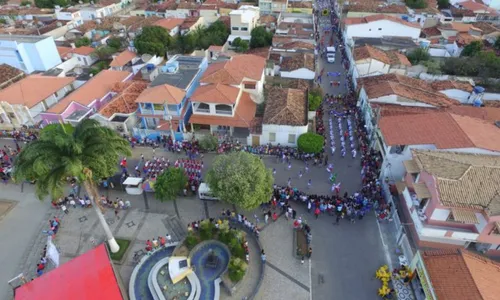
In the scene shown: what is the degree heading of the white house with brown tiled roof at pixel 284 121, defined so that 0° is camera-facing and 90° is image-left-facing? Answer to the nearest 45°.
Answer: approximately 0°

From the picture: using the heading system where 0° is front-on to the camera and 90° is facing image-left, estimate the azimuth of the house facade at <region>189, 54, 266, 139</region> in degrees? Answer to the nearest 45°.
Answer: approximately 0°

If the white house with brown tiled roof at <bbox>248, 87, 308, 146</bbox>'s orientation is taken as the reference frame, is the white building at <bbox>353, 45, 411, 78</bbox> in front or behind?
behind

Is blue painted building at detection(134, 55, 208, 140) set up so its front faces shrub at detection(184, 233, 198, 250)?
yes

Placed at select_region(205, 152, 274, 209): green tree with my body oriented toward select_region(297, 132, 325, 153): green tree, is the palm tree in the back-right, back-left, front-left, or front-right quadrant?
back-left

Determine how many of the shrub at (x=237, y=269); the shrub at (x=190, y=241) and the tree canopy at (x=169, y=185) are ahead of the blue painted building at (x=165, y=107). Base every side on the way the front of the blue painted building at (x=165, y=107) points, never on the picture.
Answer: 3

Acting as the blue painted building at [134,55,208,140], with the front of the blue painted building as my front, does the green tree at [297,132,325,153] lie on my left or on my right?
on my left

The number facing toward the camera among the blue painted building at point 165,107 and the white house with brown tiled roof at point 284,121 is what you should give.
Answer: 2

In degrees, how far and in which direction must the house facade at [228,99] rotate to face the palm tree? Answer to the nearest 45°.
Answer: approximately 45° to its right

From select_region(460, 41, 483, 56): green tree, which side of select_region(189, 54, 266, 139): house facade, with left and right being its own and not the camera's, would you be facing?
left

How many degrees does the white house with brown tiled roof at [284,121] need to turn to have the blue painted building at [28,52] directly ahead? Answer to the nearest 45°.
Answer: approximately 90° to its right
